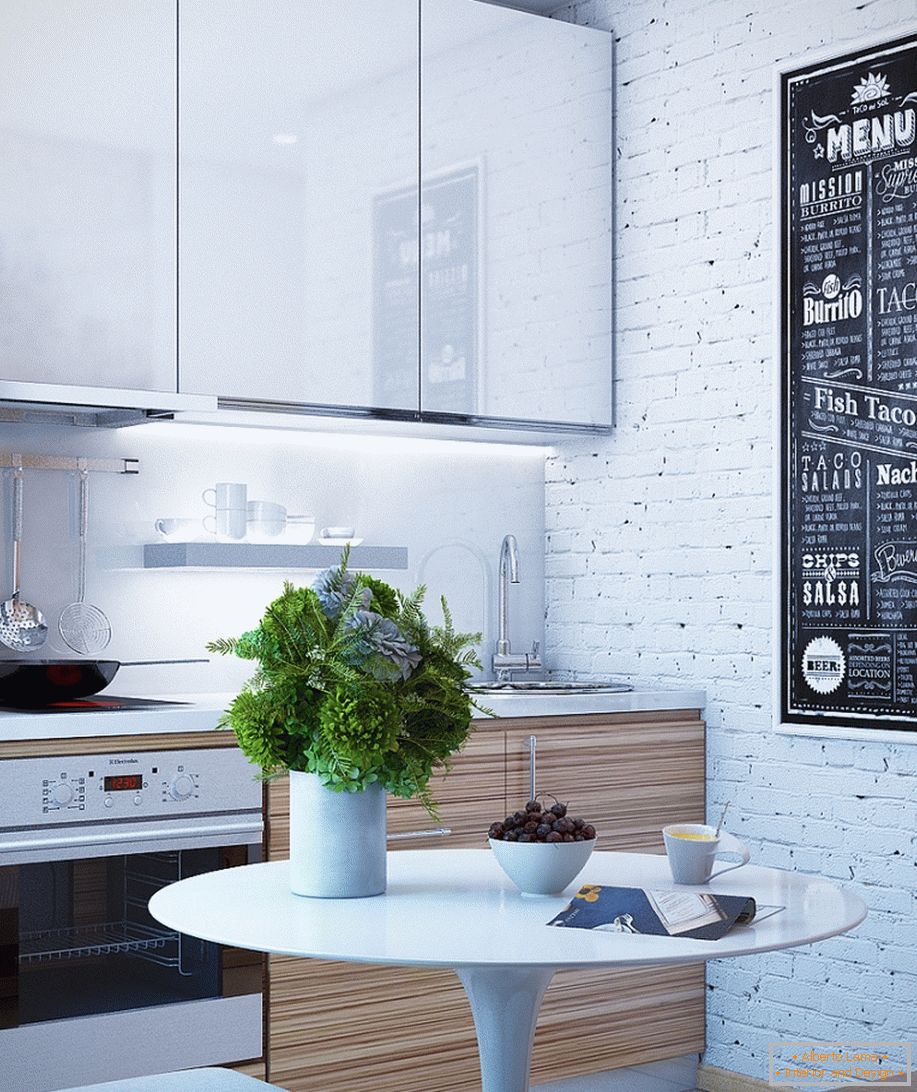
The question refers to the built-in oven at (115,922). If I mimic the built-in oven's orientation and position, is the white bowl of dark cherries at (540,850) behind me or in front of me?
in front

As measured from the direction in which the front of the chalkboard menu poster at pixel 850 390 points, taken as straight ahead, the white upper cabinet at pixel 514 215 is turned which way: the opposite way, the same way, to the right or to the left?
to the left

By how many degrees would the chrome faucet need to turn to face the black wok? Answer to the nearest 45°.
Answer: approximately 90° to its right

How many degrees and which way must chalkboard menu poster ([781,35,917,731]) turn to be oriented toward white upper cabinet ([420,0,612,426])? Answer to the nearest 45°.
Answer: approximately 45° to its right

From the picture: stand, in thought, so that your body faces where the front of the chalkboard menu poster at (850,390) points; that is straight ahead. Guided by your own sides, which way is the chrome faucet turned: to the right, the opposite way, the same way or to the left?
to the left

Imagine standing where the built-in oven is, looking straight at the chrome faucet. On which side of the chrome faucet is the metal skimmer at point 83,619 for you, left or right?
left

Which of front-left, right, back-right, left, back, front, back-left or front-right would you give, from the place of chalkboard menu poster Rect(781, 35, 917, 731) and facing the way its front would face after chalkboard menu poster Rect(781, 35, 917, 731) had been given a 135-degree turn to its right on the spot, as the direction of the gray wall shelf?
left

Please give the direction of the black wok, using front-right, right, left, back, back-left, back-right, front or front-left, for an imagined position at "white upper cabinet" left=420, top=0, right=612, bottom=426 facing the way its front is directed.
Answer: right

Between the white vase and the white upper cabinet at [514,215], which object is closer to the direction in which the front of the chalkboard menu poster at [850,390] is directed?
the white vase

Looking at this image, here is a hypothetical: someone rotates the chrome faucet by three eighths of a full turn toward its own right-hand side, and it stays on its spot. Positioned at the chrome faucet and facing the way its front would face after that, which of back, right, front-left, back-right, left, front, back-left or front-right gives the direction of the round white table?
left

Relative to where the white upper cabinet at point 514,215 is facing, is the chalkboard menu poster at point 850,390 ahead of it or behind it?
ahead
